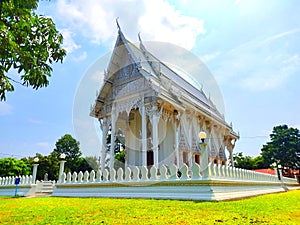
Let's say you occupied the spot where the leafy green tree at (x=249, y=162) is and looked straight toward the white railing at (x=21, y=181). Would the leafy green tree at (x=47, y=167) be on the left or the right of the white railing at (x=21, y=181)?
right

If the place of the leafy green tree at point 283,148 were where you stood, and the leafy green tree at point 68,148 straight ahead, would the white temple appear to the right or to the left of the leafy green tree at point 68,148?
left

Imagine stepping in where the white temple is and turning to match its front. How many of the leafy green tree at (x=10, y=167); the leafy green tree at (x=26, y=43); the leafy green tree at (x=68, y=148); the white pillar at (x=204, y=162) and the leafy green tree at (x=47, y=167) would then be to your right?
3

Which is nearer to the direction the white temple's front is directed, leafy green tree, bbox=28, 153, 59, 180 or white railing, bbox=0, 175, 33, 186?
the white railing

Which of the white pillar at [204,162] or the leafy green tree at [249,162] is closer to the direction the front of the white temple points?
the white pillar

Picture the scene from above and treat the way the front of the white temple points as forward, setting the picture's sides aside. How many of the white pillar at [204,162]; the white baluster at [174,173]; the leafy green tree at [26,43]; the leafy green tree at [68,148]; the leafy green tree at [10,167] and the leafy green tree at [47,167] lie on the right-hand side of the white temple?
3

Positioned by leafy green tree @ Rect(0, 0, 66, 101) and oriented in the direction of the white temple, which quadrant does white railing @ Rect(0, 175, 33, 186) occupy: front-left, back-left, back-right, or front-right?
front-left

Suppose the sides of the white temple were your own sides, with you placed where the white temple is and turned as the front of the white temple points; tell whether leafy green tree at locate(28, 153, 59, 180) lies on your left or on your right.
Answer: on your right

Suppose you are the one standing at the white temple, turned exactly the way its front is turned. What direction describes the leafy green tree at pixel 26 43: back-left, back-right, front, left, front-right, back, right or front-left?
front-left

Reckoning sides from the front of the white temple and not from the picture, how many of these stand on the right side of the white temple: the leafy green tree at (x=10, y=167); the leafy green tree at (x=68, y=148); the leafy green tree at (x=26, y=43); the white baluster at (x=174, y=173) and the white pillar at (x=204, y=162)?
2

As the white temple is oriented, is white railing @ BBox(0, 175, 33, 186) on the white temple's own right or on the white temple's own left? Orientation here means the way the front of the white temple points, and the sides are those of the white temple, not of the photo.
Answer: on the white temple's own right

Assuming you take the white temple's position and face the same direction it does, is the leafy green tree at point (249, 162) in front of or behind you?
behind

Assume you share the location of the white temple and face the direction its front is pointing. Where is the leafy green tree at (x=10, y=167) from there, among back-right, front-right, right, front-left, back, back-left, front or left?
right

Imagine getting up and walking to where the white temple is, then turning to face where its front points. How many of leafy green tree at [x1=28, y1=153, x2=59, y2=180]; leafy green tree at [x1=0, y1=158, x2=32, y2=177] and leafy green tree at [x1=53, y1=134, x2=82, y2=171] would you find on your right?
3

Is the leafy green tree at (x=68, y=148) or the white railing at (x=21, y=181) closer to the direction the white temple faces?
the white railing

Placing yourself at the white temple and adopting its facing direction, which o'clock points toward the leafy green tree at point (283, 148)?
The leafy green tree is roughly at 6 o'clock from the white temple.

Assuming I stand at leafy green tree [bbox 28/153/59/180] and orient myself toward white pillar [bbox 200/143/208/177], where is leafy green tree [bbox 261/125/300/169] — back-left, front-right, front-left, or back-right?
front-left

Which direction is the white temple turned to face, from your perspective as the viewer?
facing the viewer and to the left of the viewer
